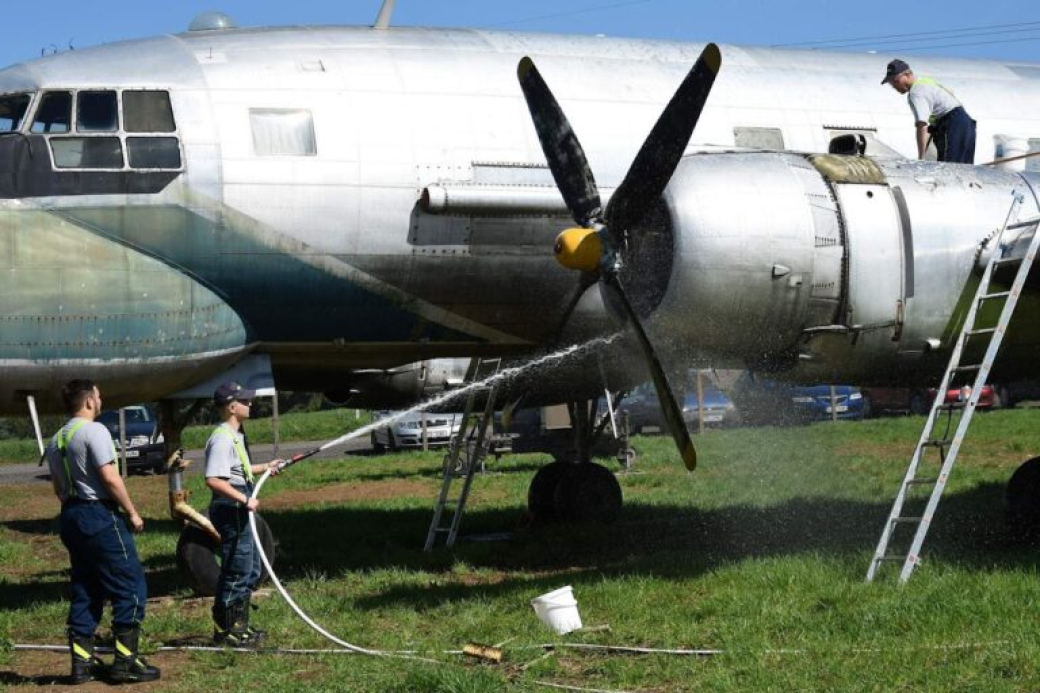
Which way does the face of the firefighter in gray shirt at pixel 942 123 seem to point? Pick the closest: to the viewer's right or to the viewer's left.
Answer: to the viewer's left

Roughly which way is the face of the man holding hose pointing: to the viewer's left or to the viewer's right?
to the viewer's right

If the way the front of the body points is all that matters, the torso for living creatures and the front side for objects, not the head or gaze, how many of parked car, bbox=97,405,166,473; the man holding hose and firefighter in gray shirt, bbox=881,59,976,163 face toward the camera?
1

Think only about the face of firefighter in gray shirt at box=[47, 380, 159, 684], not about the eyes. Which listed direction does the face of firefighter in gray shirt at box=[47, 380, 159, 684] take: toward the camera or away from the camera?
away from the camera

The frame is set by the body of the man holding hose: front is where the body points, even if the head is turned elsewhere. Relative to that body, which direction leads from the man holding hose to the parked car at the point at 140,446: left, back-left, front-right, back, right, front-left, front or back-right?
left

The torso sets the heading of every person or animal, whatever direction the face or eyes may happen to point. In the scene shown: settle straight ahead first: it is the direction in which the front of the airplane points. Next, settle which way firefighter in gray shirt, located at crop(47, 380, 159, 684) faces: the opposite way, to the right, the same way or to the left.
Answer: the opposite way

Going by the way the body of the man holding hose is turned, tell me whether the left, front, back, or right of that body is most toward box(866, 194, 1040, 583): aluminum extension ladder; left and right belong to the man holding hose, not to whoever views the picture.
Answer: front

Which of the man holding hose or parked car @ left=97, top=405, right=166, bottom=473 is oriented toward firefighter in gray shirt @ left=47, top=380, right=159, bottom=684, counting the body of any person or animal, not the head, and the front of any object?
the parked car

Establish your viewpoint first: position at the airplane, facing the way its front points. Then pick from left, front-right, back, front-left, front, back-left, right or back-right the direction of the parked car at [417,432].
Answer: back-right

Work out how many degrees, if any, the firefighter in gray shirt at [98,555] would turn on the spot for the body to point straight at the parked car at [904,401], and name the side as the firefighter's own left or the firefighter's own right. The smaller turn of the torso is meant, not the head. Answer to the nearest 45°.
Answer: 0° — they already face it

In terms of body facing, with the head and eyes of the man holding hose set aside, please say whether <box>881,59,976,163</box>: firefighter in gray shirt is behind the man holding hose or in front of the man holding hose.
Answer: in front

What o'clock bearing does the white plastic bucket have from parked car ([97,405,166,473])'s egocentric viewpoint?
The white plastic bucket is roughly at 12 o'clock from the parked car.

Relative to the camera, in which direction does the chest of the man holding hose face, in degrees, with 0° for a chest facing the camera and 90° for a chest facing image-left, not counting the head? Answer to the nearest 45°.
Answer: approximately 270°

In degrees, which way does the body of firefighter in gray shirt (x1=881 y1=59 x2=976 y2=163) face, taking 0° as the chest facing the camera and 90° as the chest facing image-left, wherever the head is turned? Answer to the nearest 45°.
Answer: approximately 90°

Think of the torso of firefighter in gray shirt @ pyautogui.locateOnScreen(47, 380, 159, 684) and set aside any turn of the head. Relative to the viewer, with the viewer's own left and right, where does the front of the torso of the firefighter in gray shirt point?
facing away from the viewer and to the right of the viewer

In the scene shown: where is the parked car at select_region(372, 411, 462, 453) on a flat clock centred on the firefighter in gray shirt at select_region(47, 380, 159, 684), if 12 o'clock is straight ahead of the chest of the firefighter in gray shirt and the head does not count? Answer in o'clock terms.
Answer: The parked car is roughly at 11 o'clock from the firefighter in gray shirt.
